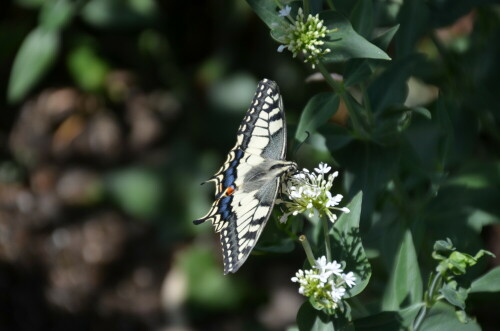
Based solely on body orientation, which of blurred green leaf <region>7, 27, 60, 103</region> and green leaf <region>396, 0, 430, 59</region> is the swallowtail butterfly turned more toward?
the green leaf

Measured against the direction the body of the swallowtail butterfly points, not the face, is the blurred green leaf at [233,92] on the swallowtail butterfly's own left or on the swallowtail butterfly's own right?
on the swallowtail butterfly's own left

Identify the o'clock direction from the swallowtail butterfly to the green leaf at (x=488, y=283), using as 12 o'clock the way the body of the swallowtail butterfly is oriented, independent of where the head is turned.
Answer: The green leaf is roughly at 1 o'clock from the swallowtail butterfly.

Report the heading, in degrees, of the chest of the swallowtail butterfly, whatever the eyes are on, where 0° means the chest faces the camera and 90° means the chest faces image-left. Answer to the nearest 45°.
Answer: approximately 270°
